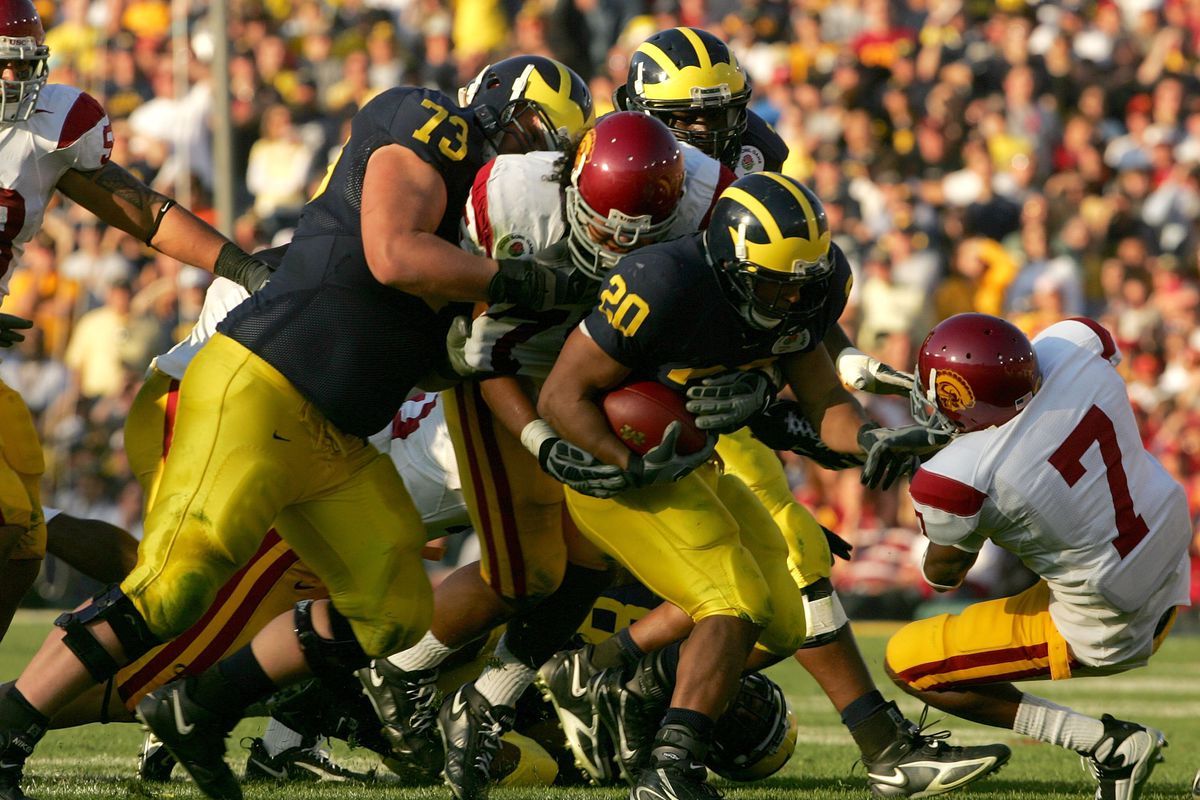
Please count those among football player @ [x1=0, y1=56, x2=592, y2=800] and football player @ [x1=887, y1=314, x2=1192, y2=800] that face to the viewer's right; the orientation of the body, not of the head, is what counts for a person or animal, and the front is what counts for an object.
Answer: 1

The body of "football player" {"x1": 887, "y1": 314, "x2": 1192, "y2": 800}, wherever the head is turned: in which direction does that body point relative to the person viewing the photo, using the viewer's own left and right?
facing away from the viewer and to the left of the viewer

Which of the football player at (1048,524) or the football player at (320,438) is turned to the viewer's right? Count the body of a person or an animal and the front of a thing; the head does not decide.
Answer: the football player at (320,438)

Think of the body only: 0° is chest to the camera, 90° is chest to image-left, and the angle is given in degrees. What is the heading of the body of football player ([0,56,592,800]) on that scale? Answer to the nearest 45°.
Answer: approximately 270°

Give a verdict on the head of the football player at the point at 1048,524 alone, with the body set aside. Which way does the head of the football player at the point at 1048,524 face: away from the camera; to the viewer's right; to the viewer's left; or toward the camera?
to the viewer's left

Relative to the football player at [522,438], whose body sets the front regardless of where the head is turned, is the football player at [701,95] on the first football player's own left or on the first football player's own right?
on the first football player's own left

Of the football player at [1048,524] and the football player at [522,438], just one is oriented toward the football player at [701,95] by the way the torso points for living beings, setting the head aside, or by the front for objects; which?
the football player at [1048,524]
